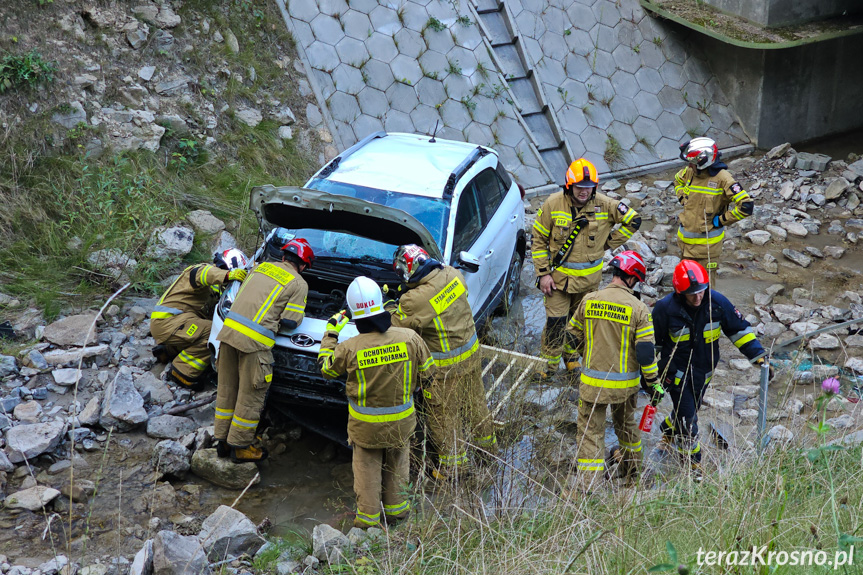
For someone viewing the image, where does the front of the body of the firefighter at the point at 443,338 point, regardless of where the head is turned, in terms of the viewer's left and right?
facing away from the viewer and to the left of the viewer

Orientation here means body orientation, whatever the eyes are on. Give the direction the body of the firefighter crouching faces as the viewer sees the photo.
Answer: to the viewer's right

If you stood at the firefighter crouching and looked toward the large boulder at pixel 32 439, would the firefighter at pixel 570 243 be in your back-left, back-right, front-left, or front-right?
back-left

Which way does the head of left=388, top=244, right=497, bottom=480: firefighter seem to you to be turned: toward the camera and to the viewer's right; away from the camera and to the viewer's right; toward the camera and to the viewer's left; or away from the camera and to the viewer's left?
away from the camera and to the viewer's left

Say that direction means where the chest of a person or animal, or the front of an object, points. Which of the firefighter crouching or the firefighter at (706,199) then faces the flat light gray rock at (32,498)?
the firefighter

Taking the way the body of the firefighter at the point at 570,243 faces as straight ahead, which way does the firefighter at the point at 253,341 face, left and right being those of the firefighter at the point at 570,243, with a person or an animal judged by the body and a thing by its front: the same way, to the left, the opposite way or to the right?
the opposite way

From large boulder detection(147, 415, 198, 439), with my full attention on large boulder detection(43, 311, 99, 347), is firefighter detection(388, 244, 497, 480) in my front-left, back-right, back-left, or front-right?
back-right

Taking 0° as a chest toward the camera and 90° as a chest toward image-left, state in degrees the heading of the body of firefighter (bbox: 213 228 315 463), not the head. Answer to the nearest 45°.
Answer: approximately 225°

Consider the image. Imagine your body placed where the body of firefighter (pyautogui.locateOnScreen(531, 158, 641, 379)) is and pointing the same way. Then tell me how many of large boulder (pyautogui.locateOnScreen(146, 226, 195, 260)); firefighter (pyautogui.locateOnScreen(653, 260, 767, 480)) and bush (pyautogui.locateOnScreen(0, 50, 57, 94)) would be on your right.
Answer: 2

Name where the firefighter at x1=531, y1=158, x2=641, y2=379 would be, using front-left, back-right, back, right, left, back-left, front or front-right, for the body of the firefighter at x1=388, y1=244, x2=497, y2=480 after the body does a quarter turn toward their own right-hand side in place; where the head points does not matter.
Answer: front

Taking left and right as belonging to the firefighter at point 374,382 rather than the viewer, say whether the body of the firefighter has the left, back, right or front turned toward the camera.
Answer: back

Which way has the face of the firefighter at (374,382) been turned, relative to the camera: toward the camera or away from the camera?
away from the camera

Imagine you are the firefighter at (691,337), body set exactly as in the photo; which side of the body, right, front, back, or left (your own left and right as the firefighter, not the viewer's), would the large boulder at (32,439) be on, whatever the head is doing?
right

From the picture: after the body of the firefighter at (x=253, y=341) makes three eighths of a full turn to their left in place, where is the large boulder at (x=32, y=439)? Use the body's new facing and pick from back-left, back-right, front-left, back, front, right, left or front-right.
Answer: front

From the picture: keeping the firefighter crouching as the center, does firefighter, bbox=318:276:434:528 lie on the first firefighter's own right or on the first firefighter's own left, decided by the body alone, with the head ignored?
on the first firefighter's own right
